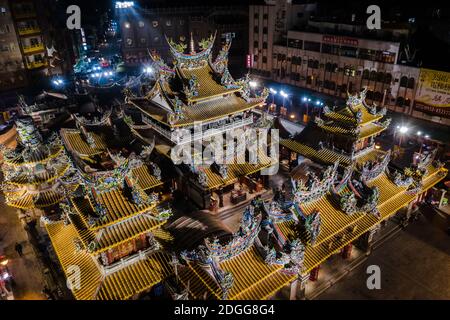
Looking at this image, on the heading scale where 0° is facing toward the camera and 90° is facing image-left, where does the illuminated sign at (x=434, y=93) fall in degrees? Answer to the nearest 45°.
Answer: approximately 45°

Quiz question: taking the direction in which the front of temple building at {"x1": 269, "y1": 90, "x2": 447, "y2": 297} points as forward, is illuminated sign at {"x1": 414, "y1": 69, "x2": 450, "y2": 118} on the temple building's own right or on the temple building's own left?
on the temple building's own left

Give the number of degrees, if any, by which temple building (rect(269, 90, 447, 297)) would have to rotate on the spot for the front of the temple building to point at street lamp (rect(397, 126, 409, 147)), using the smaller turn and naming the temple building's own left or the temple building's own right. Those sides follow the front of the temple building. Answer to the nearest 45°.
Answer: approximately 135° to the temple building's own left

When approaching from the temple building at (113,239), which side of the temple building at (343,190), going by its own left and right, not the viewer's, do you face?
right

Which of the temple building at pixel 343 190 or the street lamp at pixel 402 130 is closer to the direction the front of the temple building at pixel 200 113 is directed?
the temple building

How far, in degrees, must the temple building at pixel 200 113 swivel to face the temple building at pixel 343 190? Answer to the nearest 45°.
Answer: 0° — it already faces it

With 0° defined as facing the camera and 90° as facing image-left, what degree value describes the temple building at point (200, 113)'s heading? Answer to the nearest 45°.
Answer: approximately 315°
